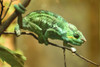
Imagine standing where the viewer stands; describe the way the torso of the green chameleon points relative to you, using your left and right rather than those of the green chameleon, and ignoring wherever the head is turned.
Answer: facing to the right of the viewer
